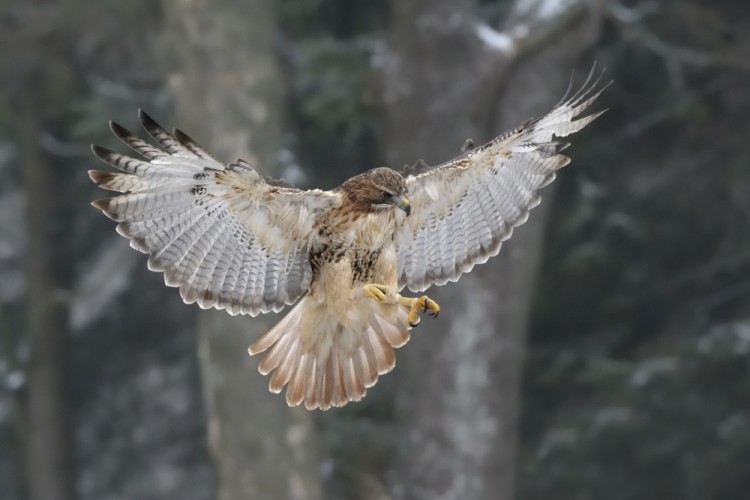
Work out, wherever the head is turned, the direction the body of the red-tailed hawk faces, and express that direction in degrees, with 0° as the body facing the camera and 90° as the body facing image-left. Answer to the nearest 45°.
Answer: approximately 315°

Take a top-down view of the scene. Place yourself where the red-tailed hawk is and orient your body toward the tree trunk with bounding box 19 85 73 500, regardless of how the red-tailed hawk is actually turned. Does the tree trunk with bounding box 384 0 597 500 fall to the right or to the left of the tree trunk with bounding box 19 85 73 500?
right

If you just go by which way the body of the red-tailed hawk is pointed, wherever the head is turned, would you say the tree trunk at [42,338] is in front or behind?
behind
